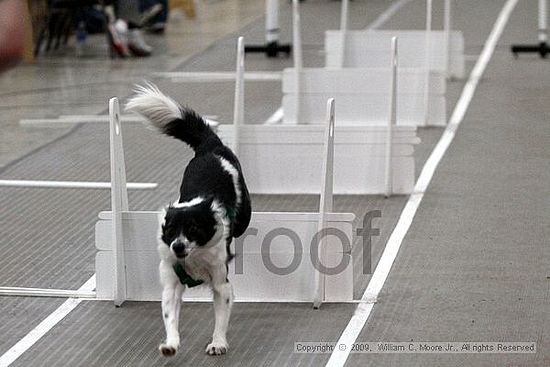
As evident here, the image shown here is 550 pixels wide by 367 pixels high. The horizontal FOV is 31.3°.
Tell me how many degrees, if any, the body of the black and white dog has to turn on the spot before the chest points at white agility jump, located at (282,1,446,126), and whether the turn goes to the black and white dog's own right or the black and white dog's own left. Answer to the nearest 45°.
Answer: approximately 180°

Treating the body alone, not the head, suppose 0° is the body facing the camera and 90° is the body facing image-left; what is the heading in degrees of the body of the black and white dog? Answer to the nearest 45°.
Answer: approximately 0°

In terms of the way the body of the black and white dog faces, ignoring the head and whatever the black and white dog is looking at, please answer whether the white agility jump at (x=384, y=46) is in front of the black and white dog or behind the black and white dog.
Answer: behind

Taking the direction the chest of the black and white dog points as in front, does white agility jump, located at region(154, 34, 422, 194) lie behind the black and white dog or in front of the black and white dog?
behind

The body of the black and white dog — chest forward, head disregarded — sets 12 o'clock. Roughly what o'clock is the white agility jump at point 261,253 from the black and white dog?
The white agility jump is roughly at 7 o'clock from the black and white dog.
